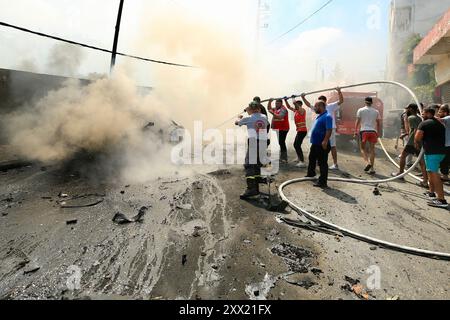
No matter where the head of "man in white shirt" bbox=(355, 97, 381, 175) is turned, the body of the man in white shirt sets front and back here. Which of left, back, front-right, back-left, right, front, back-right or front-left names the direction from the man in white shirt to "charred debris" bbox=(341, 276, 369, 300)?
back

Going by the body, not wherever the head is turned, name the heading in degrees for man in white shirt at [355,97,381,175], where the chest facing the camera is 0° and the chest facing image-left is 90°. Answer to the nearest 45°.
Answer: approximately 180°

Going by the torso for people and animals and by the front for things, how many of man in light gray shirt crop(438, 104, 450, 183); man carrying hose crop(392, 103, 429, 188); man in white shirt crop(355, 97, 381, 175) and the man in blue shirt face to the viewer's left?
3

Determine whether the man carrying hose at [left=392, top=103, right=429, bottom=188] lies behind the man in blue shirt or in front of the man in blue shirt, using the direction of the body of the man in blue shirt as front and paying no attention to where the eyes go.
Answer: behind

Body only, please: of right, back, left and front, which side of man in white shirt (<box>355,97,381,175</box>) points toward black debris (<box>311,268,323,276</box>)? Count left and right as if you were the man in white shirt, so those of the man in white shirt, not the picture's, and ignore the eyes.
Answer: back

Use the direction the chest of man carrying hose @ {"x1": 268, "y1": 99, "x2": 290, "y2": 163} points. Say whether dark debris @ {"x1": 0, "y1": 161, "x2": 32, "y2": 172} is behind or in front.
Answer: in front

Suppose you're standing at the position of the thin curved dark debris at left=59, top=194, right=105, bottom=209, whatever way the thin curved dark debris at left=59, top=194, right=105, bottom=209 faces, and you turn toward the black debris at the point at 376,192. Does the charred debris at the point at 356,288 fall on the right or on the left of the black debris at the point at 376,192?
right

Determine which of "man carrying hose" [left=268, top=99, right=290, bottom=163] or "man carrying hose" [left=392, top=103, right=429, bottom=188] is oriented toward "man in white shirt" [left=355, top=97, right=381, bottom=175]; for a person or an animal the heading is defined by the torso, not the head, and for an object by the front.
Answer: "man carrying hose" [left=392, top=103, right=429, bottom=188]

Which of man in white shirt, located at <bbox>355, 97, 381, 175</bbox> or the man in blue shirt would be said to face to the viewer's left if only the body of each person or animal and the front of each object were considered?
the man in blue shirt

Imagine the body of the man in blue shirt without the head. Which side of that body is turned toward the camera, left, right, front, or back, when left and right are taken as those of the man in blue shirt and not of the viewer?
left

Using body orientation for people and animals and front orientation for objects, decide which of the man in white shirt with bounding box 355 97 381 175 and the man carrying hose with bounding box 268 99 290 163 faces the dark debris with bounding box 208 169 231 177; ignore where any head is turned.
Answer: the man carrying hose

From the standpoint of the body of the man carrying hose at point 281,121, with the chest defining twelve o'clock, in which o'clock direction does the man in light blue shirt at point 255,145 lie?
The man in light blue shirt is roughly at 11 o'clock from the man carrying hose.

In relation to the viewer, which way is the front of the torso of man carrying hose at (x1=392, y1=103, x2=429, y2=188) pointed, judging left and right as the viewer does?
facing to the left of the viewer

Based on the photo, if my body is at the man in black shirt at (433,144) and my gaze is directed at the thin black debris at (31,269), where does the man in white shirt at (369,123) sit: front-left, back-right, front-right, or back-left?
back-right

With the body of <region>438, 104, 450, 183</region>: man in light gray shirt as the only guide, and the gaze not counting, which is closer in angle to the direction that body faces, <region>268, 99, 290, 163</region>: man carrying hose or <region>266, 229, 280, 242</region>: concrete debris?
the man carrying hose

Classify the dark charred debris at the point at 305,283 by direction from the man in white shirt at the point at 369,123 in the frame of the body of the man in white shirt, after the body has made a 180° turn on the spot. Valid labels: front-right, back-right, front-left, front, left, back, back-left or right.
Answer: front
